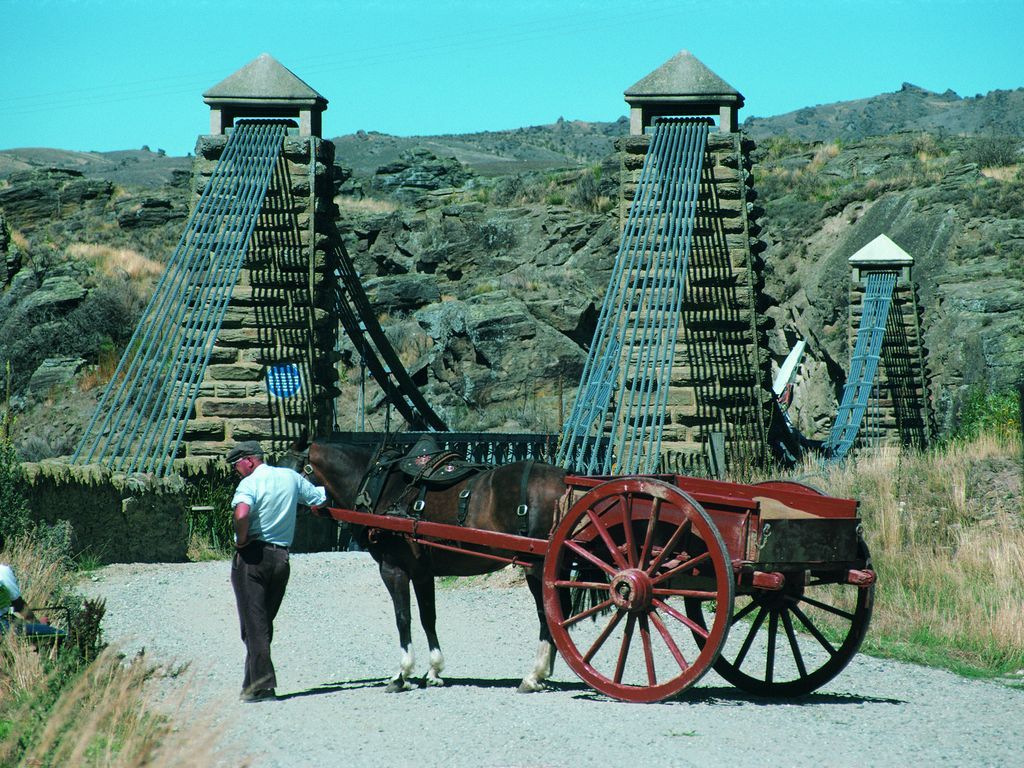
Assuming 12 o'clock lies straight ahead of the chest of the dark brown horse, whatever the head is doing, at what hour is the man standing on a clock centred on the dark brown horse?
The man standing is roughly at 11 o'clock from the dark brown horse.

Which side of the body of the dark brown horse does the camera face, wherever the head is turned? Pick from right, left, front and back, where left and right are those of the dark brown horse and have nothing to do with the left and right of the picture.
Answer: left

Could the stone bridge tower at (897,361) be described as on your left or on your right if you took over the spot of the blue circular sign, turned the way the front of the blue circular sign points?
on your left

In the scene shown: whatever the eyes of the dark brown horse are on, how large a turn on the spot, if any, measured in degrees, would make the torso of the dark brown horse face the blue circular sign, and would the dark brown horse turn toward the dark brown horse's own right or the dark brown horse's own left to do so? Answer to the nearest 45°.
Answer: approximately 90° to the dark brown horse's own right

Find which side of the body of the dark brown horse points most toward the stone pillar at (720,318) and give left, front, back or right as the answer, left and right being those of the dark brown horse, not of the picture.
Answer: right

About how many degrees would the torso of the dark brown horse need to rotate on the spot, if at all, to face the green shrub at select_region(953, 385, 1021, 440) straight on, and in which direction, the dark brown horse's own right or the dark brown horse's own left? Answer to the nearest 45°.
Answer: approximately 135° to the dark brown horse's own right

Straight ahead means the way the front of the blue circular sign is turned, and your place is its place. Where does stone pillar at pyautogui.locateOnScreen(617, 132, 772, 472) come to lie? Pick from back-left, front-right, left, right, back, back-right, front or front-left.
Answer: left

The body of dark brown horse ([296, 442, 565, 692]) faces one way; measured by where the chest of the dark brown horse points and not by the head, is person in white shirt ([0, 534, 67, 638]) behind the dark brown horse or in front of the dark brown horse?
in front

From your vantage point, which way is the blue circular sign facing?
toward the camera

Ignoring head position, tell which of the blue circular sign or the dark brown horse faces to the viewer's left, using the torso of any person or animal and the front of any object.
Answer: the dark brown horse

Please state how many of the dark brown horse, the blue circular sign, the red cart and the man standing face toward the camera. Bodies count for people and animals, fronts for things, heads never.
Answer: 1

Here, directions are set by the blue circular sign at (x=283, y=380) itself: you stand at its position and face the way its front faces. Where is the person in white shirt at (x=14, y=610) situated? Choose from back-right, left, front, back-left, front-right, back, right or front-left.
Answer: front
